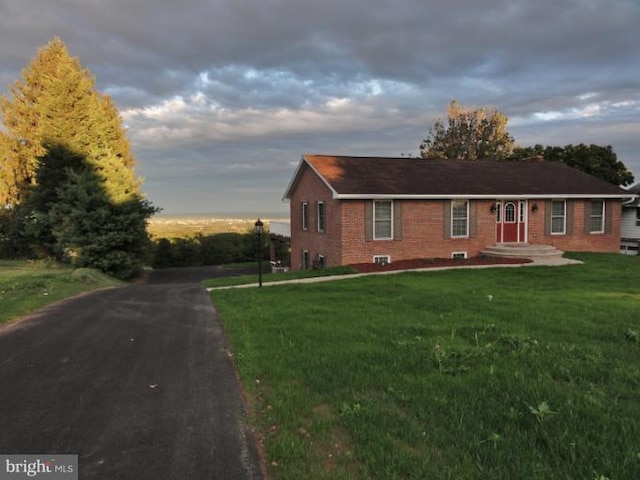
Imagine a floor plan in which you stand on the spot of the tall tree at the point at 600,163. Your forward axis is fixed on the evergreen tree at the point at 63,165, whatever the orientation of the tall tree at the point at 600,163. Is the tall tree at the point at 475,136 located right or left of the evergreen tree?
right

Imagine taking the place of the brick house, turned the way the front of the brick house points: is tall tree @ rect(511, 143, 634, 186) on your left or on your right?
on your left

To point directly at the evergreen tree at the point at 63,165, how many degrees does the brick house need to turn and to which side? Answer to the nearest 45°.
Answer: approximately 135° to its right

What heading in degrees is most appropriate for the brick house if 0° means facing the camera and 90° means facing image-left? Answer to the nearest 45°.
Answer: approximately 315°

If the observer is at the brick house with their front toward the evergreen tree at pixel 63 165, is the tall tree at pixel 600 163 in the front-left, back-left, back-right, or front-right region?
back-right

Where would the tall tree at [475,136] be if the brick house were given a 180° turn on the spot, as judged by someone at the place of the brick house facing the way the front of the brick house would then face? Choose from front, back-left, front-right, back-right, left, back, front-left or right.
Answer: front-right
